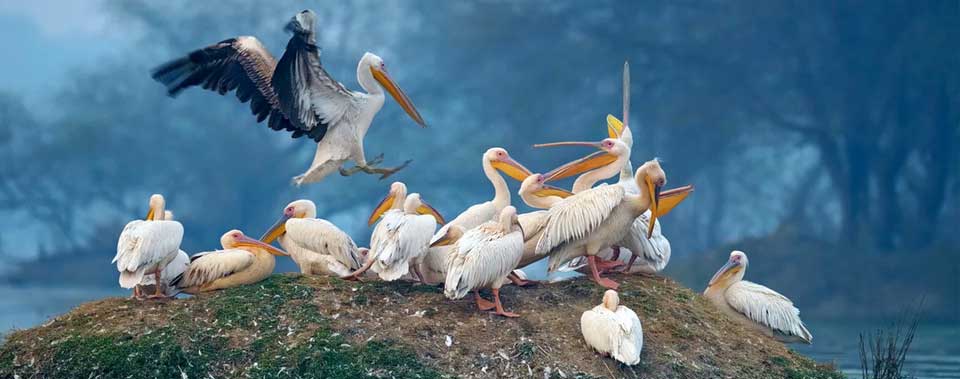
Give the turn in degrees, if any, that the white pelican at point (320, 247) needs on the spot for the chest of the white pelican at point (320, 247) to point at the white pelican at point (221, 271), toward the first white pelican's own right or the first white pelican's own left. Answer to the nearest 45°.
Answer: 0° — it already faces it

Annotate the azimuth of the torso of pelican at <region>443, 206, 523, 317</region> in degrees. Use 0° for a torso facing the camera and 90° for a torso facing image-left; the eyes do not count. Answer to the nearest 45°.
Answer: approximately 225°

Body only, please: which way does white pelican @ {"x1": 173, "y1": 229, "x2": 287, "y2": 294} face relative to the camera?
to the viewer's right

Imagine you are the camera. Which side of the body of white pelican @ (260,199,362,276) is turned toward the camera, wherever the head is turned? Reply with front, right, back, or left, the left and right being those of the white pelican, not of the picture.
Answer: left

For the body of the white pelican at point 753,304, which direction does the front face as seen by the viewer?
to the viewer's left

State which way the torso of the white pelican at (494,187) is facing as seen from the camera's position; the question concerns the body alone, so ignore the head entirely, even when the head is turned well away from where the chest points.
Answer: to the viewer's right

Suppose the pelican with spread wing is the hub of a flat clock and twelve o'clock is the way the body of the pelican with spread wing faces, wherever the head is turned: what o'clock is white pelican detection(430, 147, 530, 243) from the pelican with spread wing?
The white pelican is roughly at 1 o'clock from the pelican with spread wing.

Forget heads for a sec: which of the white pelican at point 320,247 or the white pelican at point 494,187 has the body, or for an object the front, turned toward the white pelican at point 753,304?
the white pelican at point 494,187

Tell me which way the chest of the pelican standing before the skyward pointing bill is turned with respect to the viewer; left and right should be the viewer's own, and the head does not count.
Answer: facing to the right of the viewer

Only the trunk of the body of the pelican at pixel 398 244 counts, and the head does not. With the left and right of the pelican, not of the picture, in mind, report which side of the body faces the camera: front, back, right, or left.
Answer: back

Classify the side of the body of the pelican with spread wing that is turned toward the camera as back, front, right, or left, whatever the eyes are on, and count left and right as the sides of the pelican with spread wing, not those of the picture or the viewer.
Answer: right
